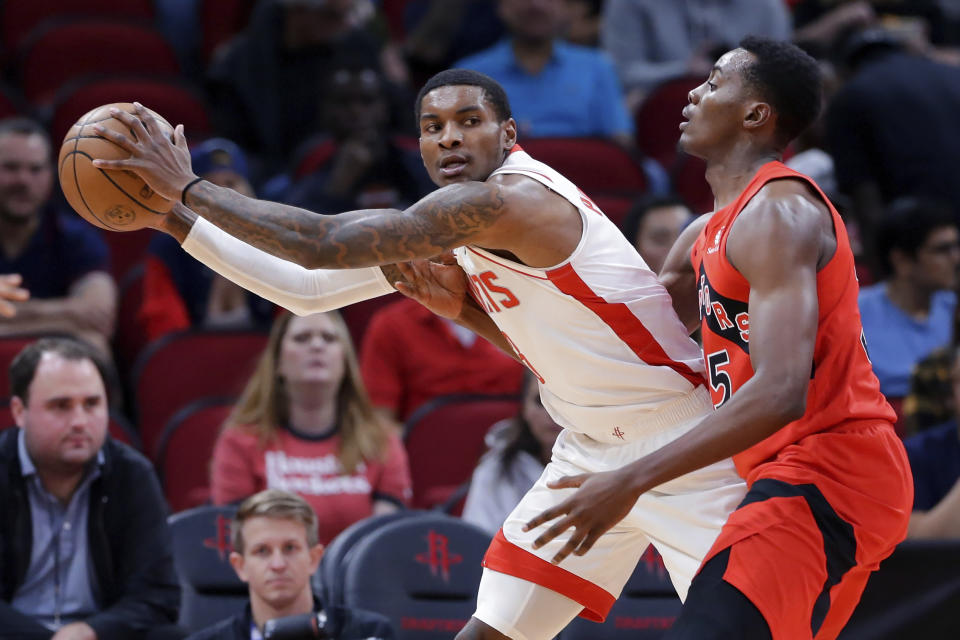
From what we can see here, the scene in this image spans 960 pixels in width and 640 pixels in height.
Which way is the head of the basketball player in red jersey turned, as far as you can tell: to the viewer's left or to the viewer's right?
to the viewer's left

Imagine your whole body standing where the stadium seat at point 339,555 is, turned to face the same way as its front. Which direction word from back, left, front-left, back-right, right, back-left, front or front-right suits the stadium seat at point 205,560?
right

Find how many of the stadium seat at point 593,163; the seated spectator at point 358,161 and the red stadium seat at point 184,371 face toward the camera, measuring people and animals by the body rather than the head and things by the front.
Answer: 3

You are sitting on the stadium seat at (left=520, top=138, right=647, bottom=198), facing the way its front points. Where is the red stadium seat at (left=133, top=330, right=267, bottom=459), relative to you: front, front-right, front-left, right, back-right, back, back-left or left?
front-right

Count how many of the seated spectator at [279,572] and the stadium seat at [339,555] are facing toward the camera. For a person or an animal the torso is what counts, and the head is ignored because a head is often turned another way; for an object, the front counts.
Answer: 2

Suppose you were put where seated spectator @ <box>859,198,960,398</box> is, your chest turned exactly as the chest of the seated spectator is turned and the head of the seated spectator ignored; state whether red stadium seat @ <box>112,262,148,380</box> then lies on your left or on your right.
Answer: on your right

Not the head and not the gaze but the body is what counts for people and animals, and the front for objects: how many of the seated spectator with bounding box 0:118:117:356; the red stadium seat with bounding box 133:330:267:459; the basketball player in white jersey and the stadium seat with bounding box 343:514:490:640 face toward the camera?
3

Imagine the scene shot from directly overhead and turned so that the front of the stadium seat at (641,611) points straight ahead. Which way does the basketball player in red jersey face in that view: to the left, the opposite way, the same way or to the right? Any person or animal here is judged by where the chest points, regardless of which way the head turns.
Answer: to the right

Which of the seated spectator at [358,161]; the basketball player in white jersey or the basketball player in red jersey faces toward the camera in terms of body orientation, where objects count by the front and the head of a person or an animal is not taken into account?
the seated spectator

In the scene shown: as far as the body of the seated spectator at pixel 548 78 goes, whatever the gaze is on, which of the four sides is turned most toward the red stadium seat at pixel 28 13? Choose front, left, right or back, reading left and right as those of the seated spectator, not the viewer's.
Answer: right

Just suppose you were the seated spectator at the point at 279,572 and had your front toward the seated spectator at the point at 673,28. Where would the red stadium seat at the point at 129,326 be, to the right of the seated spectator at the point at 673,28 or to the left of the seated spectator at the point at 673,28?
left

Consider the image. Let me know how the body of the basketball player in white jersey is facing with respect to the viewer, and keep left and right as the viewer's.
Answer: facing to the left of the viewer

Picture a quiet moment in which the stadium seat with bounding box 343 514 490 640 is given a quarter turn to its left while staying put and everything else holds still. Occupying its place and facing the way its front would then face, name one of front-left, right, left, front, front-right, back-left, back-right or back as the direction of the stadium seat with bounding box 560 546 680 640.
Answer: front

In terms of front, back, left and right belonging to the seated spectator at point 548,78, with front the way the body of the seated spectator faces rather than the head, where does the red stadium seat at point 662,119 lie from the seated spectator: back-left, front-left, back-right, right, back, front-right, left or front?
back-left

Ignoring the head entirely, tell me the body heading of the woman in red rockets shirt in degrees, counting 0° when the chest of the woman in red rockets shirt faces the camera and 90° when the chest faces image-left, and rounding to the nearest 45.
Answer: approximately 0°

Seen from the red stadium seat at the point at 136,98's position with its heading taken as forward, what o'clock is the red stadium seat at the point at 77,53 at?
the red stadium seat at the point at 77,53 is roughly at 5 o'clock from the red stadium seat at the point at 136,98.

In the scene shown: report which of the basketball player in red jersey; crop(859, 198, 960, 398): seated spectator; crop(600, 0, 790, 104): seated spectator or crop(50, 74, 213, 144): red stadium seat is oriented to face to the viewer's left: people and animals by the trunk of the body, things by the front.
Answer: the basketball player in red jersey
